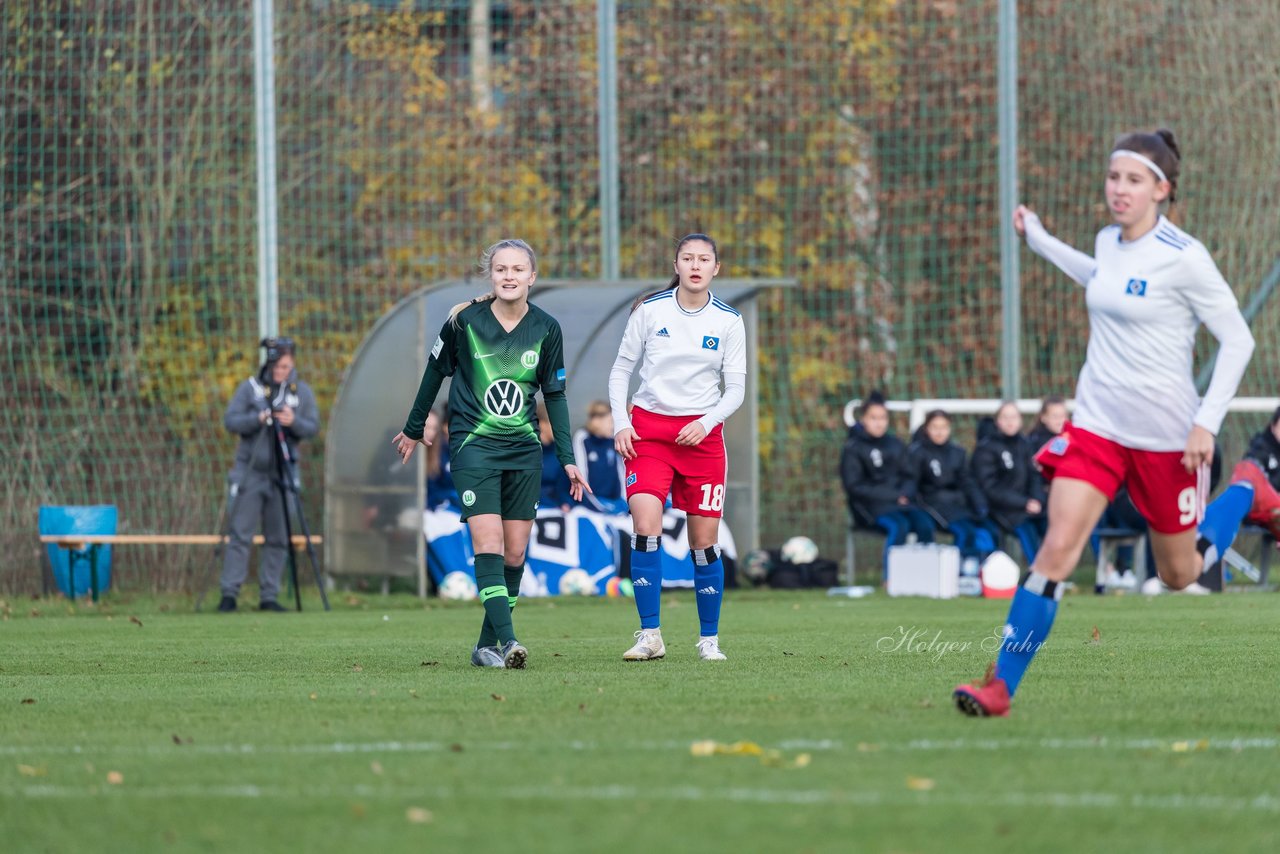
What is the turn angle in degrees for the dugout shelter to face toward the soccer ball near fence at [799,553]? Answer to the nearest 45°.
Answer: approximately 45° to its left

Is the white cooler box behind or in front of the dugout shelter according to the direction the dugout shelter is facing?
in front

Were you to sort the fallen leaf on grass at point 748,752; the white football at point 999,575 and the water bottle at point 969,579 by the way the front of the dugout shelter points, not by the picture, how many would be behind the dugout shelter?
0

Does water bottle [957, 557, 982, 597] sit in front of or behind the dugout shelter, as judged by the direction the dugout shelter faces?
in front

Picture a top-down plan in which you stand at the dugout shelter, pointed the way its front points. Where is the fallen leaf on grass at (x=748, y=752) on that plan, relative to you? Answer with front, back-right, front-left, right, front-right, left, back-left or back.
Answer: front-right

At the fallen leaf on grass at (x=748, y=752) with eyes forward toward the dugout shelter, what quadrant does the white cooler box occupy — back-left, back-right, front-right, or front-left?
front-right

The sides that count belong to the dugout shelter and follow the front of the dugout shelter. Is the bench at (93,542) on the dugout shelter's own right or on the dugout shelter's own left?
on the dugout shelter's own right

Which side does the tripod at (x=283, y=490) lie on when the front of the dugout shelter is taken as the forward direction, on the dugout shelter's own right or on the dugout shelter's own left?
on the dugout shelter's own right

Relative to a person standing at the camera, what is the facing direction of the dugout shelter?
facing the viewer and to the right of the viewer

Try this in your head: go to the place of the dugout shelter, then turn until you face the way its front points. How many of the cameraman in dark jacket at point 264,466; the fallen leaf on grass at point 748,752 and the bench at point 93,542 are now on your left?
0
